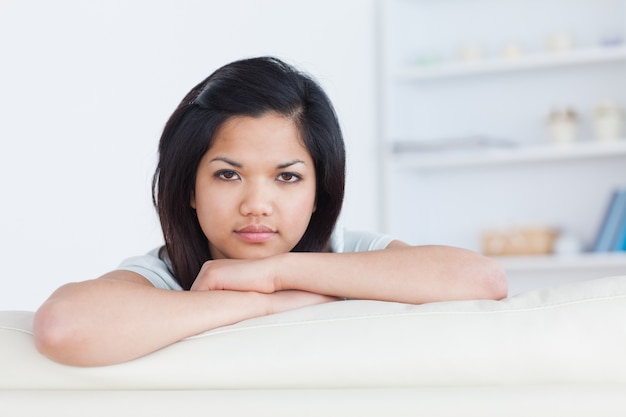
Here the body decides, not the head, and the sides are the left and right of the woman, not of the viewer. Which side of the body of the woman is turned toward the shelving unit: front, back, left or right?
back

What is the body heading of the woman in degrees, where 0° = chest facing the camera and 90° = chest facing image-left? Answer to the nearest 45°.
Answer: approximately 0°

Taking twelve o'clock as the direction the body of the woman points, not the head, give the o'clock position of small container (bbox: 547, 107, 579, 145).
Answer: The small container is roughly at 7 o'clock from the woman.

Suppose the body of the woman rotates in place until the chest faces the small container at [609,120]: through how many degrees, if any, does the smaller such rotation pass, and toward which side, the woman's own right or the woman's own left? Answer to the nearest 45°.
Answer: approximately 135° to the woman's own left

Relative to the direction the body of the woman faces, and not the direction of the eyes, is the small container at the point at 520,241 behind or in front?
behind
